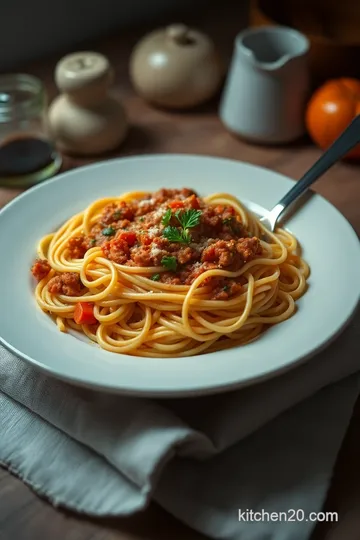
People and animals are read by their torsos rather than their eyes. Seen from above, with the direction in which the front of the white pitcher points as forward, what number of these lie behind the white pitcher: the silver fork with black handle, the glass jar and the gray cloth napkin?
0

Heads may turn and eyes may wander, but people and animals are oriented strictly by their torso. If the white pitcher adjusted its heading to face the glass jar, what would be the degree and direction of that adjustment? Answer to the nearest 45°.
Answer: approximately 45° to its right

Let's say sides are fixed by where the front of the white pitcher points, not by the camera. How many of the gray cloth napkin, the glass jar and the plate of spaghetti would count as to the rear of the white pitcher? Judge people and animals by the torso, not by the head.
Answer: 0

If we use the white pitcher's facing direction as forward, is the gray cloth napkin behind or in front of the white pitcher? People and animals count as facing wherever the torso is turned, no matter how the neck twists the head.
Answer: in front

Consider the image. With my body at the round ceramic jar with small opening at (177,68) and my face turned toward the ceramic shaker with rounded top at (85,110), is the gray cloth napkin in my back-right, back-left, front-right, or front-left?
front-left
